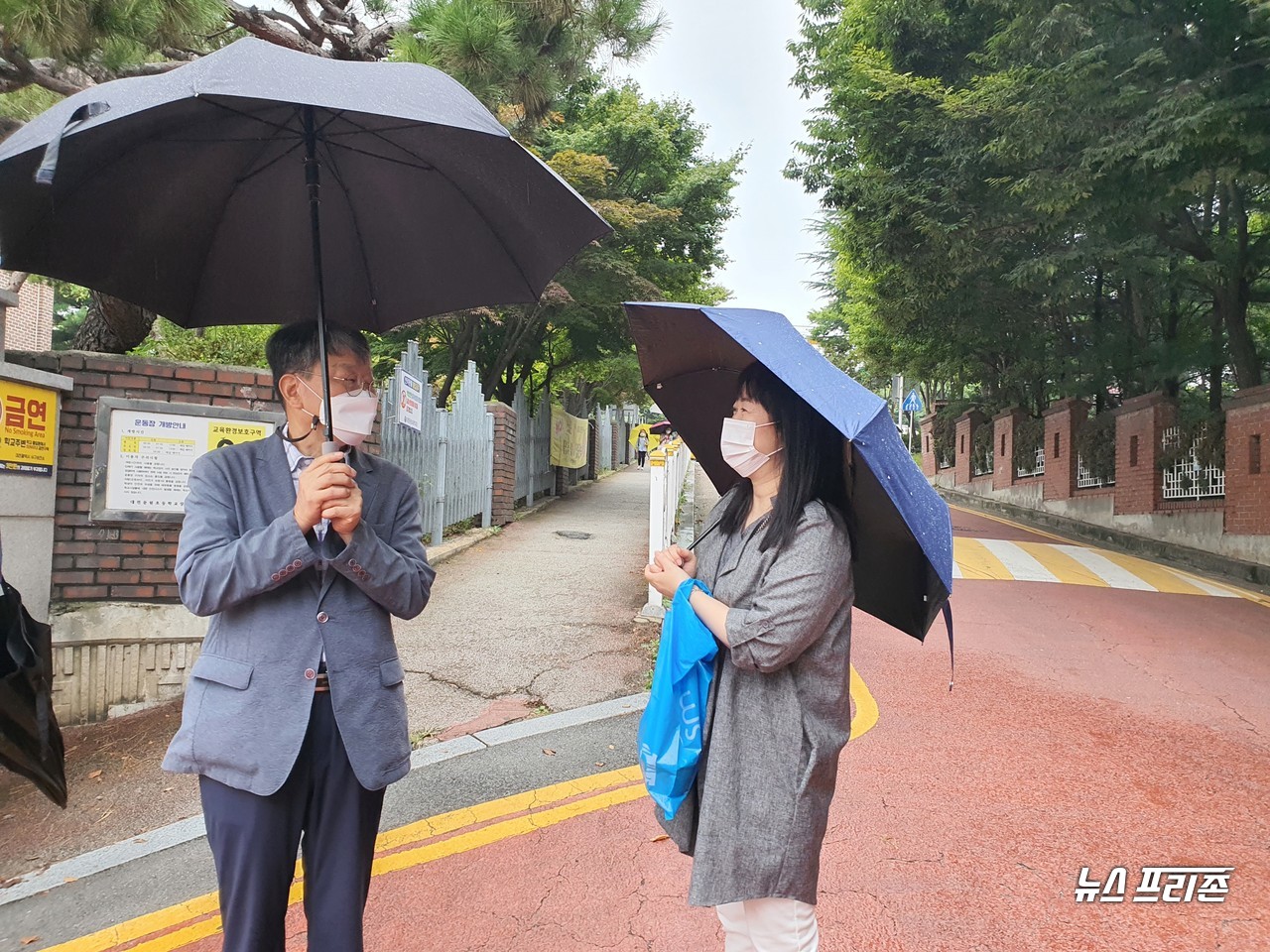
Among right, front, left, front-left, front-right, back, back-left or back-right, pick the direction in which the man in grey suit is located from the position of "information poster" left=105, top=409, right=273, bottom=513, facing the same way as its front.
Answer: front

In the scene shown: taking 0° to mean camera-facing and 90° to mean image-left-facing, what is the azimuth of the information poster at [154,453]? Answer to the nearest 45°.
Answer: approximately 0°

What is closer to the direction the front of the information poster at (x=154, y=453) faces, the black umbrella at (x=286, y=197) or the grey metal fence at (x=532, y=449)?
the black umbrella

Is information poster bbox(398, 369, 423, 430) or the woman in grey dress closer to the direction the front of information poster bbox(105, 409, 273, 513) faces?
the woman in grey dress

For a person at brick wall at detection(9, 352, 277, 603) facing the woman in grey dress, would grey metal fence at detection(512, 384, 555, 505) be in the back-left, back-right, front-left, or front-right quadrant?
back-left

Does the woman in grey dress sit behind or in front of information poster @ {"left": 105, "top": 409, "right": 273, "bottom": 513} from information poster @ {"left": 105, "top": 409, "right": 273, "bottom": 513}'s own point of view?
in front

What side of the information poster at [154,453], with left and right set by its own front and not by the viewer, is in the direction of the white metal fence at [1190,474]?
left

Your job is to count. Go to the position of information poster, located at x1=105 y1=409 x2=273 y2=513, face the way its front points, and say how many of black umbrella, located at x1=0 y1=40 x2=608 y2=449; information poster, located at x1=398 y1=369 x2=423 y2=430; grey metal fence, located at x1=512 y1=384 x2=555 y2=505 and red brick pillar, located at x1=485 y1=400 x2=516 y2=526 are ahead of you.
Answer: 1

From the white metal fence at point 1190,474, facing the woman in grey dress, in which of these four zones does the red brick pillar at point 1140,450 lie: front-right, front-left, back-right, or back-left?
back-right

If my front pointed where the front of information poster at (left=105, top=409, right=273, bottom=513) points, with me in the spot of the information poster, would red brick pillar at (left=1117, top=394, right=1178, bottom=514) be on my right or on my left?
on my left

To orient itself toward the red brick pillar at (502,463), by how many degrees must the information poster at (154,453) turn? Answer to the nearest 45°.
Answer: approximately 135° to its left

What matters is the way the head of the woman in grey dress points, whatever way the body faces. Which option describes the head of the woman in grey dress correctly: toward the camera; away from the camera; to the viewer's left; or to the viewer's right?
to the viewer's left

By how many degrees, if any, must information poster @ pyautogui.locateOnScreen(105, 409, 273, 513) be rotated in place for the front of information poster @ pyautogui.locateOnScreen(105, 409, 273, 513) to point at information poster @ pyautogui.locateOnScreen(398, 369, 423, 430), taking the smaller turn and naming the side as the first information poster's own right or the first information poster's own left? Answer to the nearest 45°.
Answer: approximately 135° to the first information poster's own left

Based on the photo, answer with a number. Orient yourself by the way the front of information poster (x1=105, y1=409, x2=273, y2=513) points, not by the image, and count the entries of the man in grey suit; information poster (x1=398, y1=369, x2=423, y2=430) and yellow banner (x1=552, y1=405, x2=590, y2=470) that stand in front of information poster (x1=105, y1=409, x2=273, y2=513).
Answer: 1

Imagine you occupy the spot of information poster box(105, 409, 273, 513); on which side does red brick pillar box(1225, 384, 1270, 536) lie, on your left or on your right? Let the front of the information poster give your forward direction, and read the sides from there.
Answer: on your left
